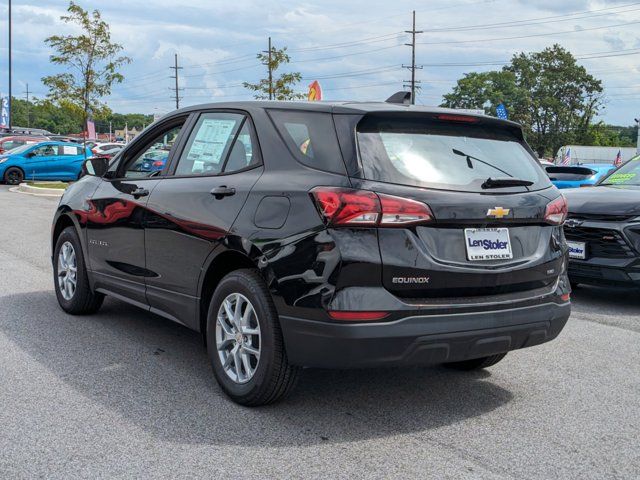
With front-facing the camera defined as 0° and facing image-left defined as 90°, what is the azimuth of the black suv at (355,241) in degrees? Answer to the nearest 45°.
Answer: approximately 135°

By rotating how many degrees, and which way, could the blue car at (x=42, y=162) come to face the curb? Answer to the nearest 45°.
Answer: approximately 90° to its left

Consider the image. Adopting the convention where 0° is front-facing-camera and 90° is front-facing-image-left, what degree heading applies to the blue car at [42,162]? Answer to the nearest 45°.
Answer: approximately 90°

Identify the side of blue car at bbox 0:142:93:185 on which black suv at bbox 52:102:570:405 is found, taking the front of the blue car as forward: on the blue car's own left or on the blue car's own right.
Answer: on the blue car's own left
